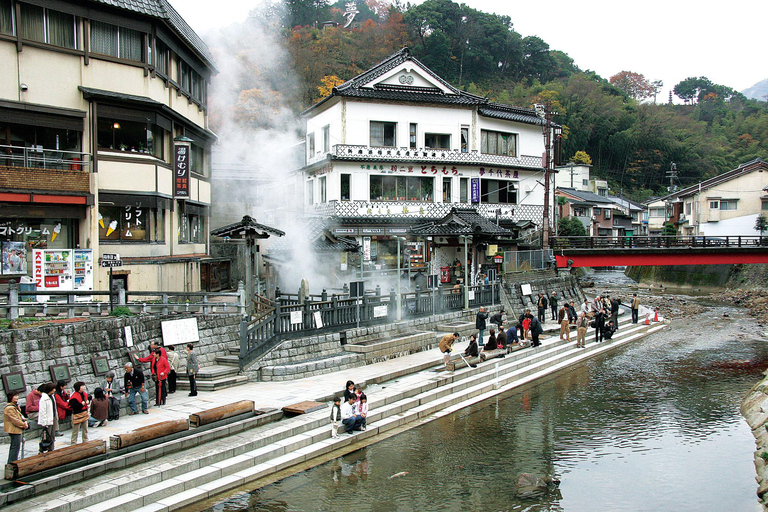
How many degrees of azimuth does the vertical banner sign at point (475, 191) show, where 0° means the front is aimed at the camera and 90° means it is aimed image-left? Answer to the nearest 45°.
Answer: approximately 0°

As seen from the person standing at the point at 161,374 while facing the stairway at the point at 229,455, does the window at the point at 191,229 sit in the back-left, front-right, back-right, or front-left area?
back-left

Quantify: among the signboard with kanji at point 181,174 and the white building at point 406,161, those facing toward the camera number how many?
2

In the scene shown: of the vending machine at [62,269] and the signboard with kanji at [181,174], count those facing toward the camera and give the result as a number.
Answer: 2

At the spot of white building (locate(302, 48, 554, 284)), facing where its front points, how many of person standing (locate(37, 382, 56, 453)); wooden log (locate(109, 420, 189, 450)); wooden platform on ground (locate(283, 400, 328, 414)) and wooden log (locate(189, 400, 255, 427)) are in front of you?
4

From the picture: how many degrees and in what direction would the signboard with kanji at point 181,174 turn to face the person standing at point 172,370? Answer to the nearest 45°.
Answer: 0° — it already faces them

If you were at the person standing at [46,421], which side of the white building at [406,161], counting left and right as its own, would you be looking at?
front
